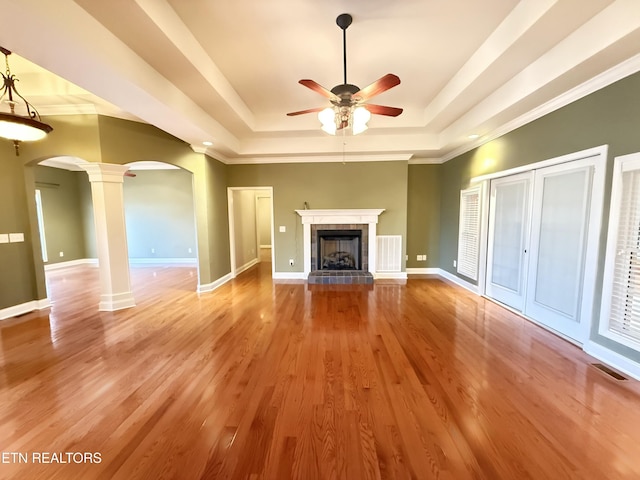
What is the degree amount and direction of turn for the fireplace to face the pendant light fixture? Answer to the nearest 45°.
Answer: approximately 45° to its right

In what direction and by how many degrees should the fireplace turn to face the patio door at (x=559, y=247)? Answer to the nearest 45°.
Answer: approximately 45° to its left

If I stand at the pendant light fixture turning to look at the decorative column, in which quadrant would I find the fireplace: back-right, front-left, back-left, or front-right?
front-right

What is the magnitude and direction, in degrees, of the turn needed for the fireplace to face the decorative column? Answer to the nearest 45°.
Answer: approximately 45° to its right

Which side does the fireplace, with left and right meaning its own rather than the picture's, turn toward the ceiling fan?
front

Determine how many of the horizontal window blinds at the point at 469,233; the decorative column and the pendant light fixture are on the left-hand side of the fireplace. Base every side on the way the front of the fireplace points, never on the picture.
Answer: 1

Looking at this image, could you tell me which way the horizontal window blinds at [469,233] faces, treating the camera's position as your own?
facing the viewer and to the left of the viewer

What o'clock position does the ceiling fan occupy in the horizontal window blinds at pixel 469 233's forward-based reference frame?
The ceiling fan is roughly at 11 o'clock from the horizontal window blinds.

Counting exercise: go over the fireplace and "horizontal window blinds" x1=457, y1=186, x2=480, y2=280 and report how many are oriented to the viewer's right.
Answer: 0

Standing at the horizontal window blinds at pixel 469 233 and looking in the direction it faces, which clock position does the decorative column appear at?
The decorative column is roughly at 12 o'clock from the horizontal window blinds.

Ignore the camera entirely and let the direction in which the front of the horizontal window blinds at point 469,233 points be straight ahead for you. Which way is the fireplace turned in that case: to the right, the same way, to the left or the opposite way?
to the left

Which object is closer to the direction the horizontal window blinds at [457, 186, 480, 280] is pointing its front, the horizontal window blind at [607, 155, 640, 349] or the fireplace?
the fireplace

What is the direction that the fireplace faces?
toward the camera

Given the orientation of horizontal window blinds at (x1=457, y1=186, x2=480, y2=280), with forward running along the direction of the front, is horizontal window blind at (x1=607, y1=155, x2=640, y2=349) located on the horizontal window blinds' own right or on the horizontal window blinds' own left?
on the horizontal window blinds' own left

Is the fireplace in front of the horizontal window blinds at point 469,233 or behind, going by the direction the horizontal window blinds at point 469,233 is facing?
in front

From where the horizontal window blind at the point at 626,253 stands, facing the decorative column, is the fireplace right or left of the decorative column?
right

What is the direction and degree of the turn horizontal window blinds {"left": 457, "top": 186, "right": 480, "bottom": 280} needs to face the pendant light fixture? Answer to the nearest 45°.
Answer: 0° — it already faces it

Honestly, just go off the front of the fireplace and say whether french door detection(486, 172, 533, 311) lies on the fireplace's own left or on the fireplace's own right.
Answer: on the fireplace's own left
